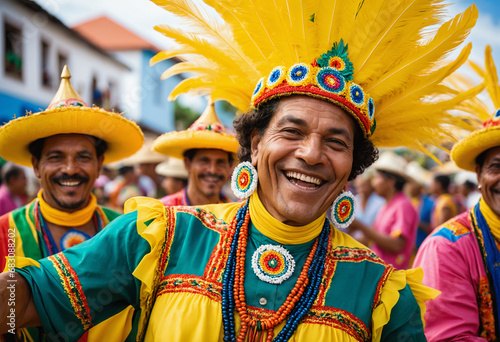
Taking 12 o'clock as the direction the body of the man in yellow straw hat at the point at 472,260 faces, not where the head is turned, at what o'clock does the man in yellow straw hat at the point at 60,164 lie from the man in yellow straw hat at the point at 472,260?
the man in yellow straw hat at the point at 60,164 is roughly at 4 o'clock from the man in yellow straw hat at the point at 472,260.

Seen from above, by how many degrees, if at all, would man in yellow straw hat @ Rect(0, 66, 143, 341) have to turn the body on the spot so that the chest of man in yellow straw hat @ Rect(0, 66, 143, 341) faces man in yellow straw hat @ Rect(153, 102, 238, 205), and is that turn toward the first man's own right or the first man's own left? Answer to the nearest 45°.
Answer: approximately 135° to the first man's own left

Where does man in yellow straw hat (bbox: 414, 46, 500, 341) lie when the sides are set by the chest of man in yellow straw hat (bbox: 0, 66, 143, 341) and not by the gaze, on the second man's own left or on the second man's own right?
on the second man's own left

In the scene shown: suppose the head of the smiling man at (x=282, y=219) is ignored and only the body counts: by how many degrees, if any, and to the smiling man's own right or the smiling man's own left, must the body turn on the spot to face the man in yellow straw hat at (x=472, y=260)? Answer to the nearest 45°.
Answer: approximately 135° to the smiling man's own left

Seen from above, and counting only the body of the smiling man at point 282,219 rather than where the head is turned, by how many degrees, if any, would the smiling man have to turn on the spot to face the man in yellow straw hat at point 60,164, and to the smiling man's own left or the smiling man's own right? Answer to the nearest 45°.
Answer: approximately 135° to the smiling man's own right

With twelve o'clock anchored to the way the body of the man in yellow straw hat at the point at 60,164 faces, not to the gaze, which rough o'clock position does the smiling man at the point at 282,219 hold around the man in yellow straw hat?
The smiling man is roughly at 11 o'clock from the man in yellow straw hat.
